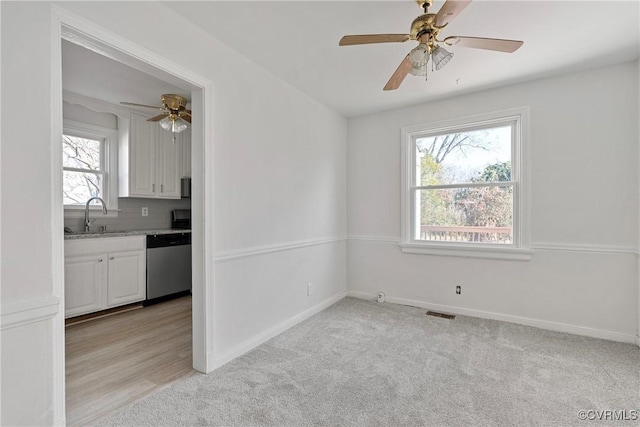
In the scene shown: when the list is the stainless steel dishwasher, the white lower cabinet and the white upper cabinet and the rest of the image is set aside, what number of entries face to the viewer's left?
0

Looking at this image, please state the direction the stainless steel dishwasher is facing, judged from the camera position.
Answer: facing the viewer and to the right of the viewer

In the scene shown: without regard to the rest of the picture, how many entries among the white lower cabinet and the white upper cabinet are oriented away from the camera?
0

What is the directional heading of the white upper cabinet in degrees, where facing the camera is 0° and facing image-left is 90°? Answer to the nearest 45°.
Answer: approximately 315°

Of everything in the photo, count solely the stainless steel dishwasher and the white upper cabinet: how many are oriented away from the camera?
0

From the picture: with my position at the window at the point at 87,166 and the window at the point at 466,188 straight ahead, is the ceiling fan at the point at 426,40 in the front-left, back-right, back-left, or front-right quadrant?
front-right

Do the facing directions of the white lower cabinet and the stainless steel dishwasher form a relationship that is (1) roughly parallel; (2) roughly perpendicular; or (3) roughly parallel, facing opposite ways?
roughly parallel

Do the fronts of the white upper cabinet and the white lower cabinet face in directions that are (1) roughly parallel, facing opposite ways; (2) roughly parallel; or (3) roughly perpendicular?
roughly parallel
